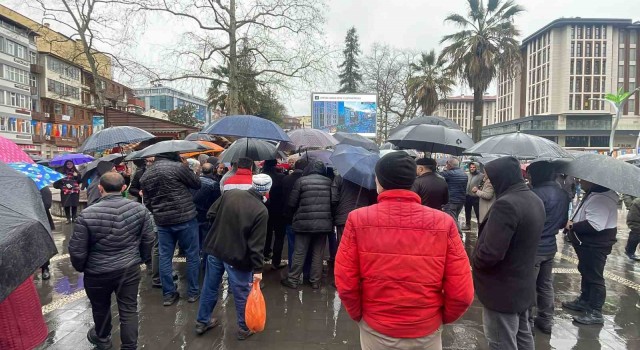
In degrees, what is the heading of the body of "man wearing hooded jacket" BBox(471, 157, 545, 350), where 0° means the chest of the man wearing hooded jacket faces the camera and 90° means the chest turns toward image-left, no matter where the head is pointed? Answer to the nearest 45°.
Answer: approximately 135°

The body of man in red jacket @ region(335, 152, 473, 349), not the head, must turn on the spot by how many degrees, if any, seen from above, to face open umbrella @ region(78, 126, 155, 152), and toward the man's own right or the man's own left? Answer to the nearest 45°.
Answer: approximately 45° to the man's own left

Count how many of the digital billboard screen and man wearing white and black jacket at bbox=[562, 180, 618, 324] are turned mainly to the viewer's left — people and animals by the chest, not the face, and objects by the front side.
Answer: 1

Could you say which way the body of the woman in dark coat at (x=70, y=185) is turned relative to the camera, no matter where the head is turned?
toward the camera

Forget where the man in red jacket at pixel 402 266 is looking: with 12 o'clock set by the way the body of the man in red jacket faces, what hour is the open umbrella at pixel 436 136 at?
The open umbrella is roughly at 12 o'clock from the man in red jacket.

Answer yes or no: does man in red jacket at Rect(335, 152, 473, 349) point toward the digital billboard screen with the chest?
yes

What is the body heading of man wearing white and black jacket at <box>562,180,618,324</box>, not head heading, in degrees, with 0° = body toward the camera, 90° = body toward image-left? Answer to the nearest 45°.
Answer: approximately 90°

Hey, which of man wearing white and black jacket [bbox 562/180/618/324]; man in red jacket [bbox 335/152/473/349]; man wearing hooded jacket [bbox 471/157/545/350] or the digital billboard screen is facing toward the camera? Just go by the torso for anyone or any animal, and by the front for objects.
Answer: the digital billboard screen

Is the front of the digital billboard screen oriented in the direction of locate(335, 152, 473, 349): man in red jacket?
yes

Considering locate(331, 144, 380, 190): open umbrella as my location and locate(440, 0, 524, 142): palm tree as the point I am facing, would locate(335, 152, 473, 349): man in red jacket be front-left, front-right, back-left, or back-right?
back-right

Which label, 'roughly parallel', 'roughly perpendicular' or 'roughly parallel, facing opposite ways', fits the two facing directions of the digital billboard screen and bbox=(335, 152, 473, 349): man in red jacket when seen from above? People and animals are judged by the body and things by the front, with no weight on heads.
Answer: roughly parallel, facing opposite ways

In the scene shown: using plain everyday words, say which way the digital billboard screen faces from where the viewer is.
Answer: facing the viewer

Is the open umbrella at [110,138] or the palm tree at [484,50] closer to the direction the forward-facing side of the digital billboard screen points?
the open umbrella

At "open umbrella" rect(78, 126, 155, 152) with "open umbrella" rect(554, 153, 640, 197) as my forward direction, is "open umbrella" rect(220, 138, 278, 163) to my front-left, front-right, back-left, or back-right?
front-left

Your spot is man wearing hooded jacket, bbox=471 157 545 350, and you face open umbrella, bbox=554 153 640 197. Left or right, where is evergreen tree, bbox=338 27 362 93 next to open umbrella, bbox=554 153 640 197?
left

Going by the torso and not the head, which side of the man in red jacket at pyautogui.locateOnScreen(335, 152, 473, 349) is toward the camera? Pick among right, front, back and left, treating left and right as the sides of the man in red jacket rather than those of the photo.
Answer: back
